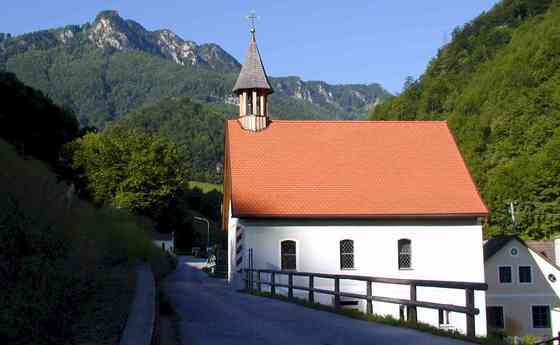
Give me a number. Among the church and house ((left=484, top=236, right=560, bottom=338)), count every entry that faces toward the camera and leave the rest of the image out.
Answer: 1

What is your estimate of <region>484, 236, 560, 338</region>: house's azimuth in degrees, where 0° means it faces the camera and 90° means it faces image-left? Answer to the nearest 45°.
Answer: approximately 0°

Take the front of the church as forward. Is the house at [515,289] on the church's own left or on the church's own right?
on the church's own right

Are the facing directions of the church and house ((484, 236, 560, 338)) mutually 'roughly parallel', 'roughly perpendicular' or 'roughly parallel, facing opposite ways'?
roughly perpendicular

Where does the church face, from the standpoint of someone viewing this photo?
facing to the left of the viewer
